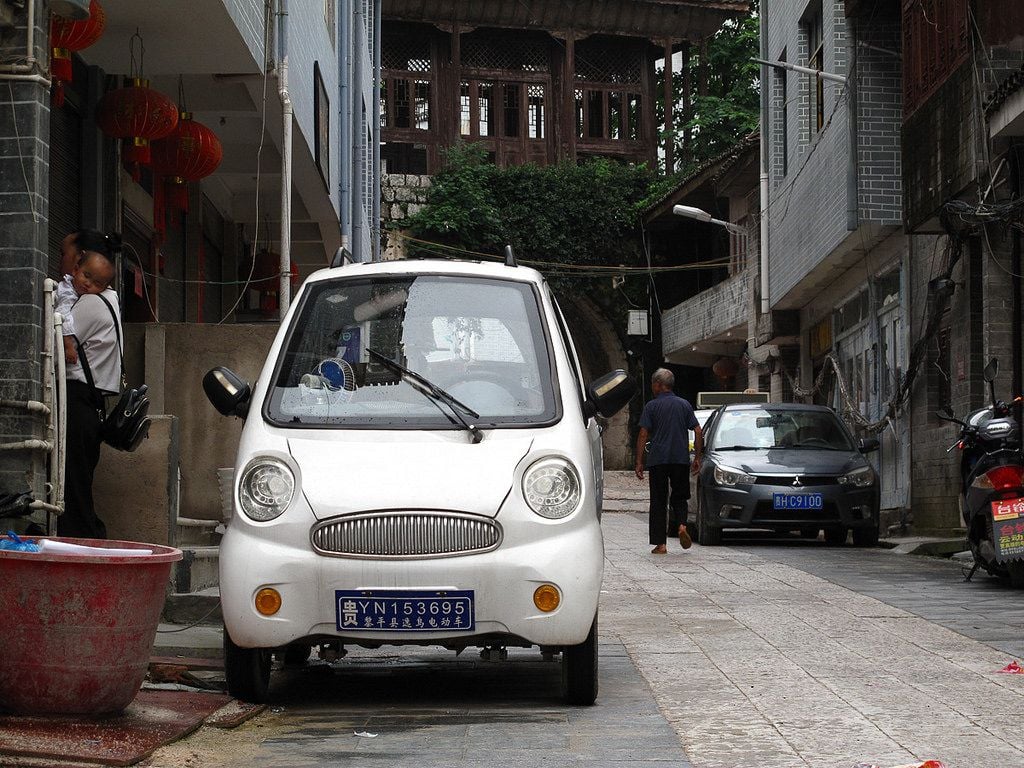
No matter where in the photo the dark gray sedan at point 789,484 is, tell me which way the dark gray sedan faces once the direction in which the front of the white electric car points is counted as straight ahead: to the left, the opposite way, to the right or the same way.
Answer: the same way

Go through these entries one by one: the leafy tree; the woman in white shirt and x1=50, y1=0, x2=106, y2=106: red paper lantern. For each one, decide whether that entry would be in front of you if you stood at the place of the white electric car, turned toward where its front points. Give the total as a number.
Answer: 0

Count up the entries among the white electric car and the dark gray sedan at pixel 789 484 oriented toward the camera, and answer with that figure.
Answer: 2

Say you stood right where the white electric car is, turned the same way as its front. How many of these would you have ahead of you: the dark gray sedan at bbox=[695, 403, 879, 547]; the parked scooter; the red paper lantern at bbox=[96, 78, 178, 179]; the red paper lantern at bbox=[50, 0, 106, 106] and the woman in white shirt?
0

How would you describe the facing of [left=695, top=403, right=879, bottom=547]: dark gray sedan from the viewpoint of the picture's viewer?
facing the viewer

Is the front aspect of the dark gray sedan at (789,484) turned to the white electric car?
yes

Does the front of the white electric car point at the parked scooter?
no

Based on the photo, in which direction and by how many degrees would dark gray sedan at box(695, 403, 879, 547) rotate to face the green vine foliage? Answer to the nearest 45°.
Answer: approximately 180°

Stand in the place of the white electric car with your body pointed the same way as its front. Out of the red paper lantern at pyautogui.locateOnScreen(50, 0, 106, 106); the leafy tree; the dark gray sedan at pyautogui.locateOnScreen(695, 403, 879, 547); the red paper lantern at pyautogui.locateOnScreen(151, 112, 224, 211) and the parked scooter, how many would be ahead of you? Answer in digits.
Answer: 0

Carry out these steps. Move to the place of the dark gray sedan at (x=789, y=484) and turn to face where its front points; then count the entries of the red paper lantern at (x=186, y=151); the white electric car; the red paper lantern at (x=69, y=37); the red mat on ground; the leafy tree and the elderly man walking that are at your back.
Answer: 1

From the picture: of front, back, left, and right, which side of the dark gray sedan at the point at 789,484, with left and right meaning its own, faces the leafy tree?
back

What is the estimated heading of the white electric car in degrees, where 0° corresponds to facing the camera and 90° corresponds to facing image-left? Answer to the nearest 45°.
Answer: approximately 0°
